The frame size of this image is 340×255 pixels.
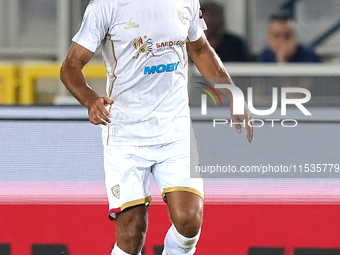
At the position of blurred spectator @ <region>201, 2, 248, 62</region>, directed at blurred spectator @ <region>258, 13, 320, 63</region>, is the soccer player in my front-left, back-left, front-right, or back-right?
back-right

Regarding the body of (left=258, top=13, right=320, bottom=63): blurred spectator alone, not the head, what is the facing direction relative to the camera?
toward the camera

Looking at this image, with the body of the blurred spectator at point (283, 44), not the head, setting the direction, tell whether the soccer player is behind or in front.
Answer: in front

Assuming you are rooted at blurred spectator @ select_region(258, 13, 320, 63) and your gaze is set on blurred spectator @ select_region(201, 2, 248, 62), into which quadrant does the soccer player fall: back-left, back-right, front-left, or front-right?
front-left
